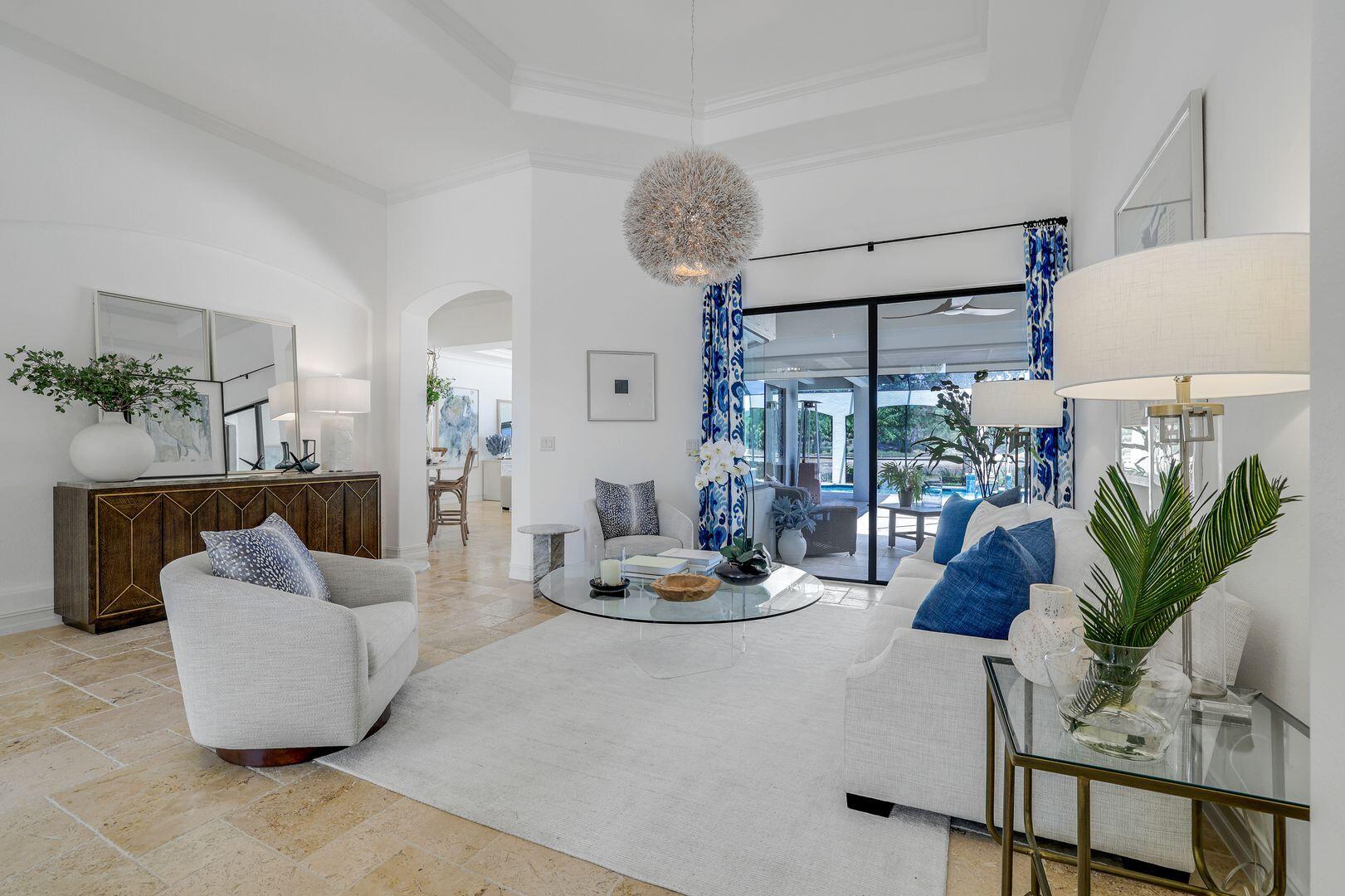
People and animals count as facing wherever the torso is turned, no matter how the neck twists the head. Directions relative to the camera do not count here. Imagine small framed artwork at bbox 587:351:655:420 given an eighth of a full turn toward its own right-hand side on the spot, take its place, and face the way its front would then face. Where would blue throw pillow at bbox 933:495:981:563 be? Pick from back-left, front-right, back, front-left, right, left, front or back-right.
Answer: left

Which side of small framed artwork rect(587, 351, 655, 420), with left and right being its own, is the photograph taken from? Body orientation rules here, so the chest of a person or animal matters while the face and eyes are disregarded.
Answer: front

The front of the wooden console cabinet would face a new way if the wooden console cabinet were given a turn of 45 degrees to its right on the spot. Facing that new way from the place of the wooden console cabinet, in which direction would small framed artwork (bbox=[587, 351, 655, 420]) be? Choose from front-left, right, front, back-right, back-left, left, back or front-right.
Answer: left

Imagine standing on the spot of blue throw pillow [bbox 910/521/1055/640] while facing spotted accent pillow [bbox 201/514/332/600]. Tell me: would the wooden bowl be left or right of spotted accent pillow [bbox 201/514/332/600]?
right

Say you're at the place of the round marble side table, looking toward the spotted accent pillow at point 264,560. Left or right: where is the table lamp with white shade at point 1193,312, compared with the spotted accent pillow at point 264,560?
left

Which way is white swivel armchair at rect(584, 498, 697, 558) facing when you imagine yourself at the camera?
facing the viewer and to the right of the viewer

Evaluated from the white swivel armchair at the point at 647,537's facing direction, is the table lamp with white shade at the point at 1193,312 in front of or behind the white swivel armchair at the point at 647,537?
in front

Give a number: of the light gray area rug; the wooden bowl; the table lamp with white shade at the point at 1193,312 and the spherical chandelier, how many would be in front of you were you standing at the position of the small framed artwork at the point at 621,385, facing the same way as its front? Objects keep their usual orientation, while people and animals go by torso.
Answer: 4

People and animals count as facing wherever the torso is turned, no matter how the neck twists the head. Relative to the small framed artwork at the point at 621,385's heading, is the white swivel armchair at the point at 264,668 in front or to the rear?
in front

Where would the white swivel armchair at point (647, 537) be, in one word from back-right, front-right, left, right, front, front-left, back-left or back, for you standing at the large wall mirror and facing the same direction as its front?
front

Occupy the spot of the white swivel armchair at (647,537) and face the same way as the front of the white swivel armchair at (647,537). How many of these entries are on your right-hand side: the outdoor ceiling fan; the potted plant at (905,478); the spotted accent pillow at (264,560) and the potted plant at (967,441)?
1

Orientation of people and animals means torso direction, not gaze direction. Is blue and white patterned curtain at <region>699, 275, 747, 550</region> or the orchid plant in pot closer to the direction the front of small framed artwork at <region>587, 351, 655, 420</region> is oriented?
the orchid plant in pot

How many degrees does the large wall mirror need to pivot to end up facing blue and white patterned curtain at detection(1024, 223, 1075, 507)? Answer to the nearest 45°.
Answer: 0° — it already faces it

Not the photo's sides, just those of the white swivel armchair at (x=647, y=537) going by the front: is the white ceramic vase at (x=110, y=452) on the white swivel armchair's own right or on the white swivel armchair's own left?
on the white swivel armchair's own right

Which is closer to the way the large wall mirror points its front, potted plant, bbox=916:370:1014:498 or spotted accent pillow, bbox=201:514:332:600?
the potted plant
